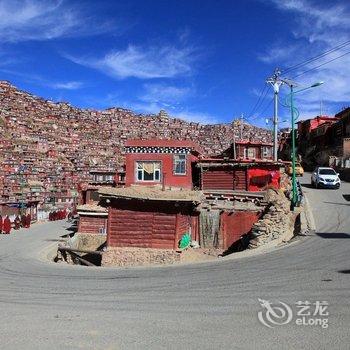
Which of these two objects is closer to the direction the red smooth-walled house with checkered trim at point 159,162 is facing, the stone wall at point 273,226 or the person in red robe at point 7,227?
the stone wall

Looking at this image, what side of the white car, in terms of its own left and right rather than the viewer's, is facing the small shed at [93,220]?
right

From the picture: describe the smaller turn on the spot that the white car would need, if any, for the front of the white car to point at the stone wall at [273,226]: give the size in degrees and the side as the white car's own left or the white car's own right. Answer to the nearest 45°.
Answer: approximately 45° to the white car's own right

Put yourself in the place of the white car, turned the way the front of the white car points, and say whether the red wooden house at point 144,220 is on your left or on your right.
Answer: on your right

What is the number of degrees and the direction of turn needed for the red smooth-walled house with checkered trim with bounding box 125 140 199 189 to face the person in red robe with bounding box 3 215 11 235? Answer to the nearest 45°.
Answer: approximately 90° to its right

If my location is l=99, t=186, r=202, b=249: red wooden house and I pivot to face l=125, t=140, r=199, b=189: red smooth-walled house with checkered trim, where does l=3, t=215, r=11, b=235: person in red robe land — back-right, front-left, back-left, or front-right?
front-left

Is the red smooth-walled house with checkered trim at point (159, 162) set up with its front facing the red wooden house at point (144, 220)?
yes

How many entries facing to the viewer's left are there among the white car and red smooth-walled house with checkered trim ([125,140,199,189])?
0

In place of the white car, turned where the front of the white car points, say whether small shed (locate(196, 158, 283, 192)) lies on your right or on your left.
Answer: on your right

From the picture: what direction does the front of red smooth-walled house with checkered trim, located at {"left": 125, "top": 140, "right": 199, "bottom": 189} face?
toward the camera

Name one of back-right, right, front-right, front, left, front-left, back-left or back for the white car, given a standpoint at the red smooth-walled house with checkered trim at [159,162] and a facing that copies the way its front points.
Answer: left

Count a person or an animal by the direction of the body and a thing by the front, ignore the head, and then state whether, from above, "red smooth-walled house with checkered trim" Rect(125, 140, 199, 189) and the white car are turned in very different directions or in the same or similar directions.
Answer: same or similar directions
